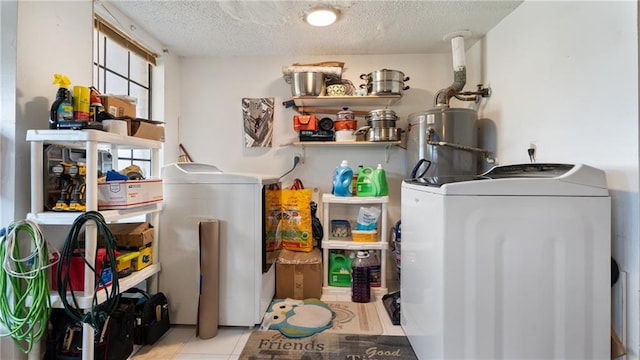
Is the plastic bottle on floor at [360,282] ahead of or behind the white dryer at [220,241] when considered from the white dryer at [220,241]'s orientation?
ahead

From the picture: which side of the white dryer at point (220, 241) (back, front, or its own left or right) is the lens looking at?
right

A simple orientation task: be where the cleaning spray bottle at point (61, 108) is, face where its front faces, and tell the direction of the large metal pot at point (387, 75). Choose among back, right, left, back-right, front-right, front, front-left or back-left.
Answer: back
